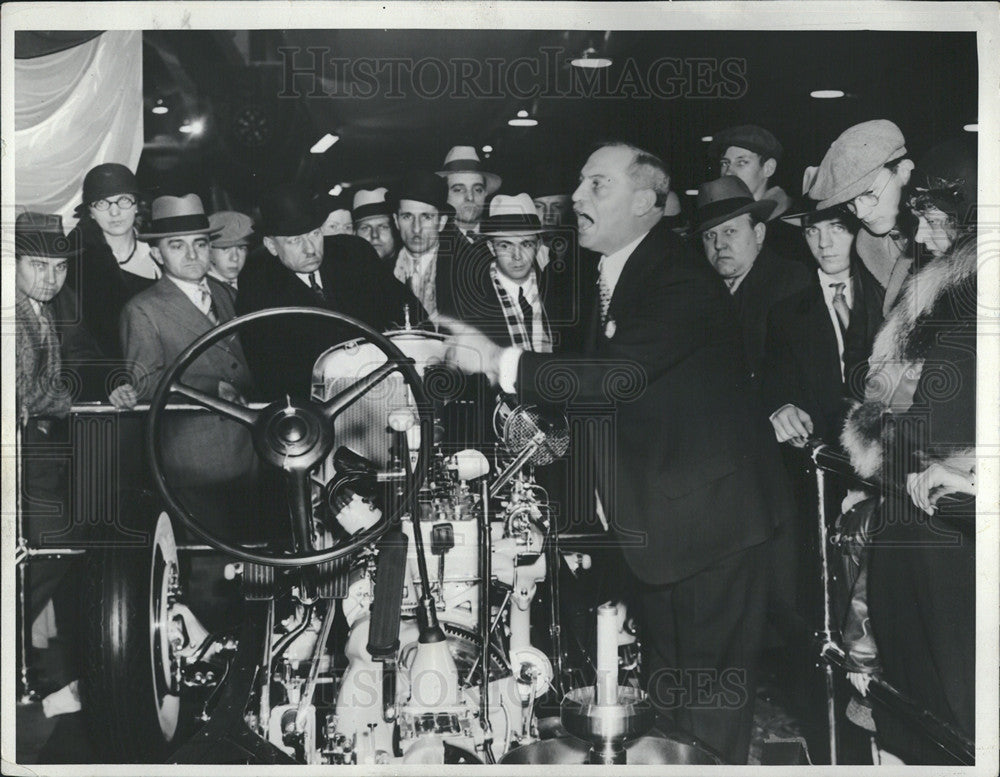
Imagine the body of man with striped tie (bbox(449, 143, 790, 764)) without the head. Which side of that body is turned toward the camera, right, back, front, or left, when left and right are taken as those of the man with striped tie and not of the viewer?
left

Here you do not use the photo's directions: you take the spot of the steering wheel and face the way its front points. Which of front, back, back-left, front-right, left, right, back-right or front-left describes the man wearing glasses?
left

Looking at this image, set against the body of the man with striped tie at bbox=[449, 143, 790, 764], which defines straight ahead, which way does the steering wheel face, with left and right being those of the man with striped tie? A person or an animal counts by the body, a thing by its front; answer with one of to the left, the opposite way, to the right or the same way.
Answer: to the left

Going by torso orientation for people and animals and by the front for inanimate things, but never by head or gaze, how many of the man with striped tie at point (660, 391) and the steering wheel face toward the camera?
1

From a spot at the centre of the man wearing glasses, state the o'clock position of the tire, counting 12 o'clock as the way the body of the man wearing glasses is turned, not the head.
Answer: The tire is roughly at 1 o'clock from the man wearing glasses.

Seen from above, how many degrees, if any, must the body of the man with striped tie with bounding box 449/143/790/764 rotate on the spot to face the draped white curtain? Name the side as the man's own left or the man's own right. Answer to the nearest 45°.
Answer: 0° — they already face it
